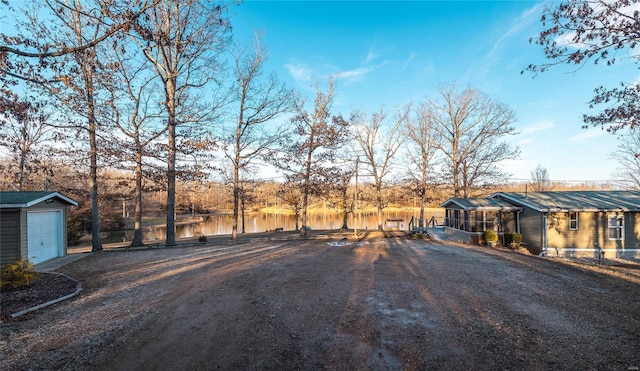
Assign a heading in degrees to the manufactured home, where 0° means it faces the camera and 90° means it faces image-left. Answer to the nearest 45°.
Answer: approximately 45°

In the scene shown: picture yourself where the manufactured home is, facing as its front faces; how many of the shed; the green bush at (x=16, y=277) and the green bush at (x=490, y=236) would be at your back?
0

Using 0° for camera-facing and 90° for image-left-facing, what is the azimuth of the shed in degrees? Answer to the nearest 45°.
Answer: approximately 315°

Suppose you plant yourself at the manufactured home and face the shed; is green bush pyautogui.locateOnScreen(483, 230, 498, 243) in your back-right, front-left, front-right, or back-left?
front-right

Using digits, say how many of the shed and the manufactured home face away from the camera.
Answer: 0

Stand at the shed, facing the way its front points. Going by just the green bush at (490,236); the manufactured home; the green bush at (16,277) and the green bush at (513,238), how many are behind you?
0

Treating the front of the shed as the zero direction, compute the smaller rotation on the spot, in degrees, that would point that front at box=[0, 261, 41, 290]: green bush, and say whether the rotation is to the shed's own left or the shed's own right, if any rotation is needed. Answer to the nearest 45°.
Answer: approximately 45° to the shed's own right

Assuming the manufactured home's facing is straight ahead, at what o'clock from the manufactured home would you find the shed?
The shed is roughly at 12 o'clock from the manufactured home.
